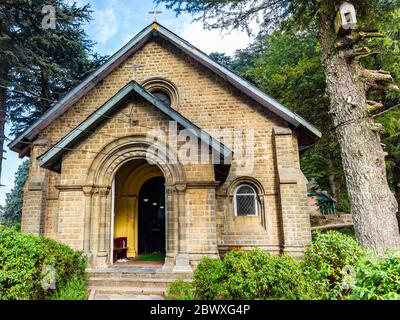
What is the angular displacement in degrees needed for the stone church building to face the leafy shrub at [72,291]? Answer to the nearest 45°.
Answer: approximately 45° to its right

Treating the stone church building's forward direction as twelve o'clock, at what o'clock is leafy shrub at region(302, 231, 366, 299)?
The leafy shrub is roughly at 11 o'clock from the stone church building.

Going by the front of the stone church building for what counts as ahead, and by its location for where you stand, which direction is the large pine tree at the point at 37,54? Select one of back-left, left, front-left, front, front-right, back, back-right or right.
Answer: back-right

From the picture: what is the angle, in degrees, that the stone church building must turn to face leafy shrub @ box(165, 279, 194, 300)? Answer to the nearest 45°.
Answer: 0° — it already faces it

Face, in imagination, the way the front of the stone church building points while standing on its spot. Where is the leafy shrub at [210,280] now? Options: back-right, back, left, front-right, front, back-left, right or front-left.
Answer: front

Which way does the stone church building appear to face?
toward the camera

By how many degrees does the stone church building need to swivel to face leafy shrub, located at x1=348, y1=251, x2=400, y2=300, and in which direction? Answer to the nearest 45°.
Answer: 0° — it already faces it

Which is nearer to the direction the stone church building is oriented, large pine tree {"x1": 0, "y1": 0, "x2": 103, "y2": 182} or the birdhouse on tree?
the birdhouse on tree

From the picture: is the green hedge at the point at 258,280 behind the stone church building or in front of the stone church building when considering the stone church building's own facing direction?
in front

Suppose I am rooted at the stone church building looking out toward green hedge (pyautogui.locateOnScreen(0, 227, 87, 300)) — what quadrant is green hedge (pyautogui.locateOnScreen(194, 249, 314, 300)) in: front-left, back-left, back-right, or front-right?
front-left
